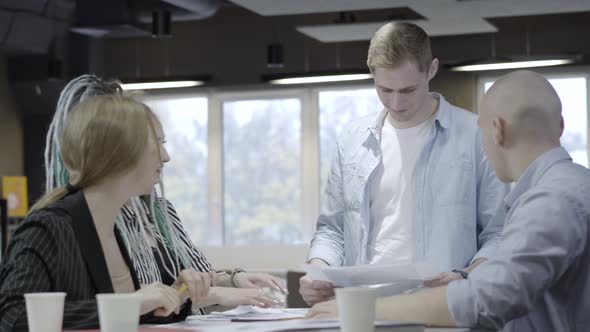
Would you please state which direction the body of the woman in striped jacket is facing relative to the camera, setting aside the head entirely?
to the viewer's right

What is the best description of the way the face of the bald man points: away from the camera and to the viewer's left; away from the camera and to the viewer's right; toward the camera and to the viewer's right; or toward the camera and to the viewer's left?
away from the camera and to the viewer's left

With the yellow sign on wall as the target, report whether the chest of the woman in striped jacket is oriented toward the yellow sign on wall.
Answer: no

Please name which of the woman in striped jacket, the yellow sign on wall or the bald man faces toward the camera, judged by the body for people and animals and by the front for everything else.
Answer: the yellow sign on wall

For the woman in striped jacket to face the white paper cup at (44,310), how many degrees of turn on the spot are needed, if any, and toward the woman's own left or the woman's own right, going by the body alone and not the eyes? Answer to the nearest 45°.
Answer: approximately 90° to the woman's own right

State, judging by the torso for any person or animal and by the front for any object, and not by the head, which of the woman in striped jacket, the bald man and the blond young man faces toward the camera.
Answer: the blond young man

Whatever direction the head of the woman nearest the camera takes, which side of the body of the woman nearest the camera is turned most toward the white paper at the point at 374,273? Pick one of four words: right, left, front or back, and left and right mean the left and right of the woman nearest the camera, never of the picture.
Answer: front

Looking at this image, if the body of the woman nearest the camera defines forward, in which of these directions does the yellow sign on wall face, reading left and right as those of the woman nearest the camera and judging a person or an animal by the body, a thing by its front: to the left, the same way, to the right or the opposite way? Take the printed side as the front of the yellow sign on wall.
to the right

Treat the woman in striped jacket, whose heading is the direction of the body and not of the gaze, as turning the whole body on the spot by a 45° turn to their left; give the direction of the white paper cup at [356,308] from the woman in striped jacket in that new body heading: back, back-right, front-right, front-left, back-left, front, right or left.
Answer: right

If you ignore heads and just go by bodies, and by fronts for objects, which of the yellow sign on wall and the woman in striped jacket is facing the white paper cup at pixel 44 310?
the yellow sign on wall

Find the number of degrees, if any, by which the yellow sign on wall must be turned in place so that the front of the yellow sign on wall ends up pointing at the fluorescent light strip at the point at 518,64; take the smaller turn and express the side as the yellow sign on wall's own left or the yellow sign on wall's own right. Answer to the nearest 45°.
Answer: approximately 45° to the yellow sign on wall's own left

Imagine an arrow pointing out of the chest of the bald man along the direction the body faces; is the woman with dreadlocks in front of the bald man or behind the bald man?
in front

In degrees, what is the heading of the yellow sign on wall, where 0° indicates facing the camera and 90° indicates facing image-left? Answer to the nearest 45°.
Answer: approximately 0°

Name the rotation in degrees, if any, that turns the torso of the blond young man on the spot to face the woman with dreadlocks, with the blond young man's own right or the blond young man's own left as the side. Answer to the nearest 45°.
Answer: approximately 45° to the blond young man's own right

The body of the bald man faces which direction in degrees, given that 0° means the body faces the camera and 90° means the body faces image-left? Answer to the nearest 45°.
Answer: approximately 135°

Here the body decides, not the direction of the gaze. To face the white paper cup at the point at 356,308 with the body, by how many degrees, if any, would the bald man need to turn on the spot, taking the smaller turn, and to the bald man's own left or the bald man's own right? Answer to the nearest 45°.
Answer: approximately 90° to the bald man's own left

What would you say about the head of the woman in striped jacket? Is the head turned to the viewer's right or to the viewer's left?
to the viewer's right

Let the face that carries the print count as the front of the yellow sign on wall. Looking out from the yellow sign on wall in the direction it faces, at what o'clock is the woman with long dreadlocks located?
The woman with long dreadlocks is roughly at 12 o'clock from the yellow sign on wall.
